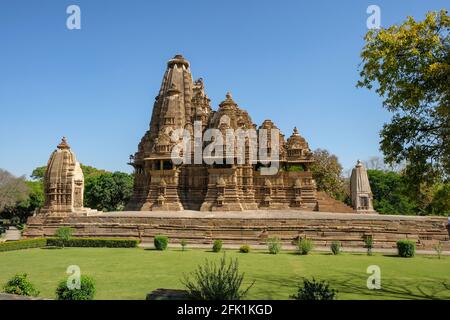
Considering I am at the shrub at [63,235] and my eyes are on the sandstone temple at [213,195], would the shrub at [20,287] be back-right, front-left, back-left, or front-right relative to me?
back-right

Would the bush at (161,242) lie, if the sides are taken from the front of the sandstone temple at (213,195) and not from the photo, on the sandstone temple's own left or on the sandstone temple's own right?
on the sandstone temple's own right

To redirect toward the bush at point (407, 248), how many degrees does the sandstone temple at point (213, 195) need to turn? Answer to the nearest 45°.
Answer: approximately 45° to its right

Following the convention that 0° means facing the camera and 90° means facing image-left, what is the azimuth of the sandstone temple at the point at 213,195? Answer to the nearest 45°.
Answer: approximately 270°

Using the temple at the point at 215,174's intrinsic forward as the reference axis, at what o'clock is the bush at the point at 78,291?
The bush is roughly at 3 o'clock from the temple.

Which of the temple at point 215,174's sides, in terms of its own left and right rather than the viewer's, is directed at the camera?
right

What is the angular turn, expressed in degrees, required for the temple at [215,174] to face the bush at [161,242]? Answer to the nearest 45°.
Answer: approximately 90° to its right

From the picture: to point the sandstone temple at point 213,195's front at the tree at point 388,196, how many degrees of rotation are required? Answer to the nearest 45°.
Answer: approximately 45° to its left

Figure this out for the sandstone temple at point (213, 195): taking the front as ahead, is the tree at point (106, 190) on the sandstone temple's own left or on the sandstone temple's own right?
on the sandstone temple's own left
